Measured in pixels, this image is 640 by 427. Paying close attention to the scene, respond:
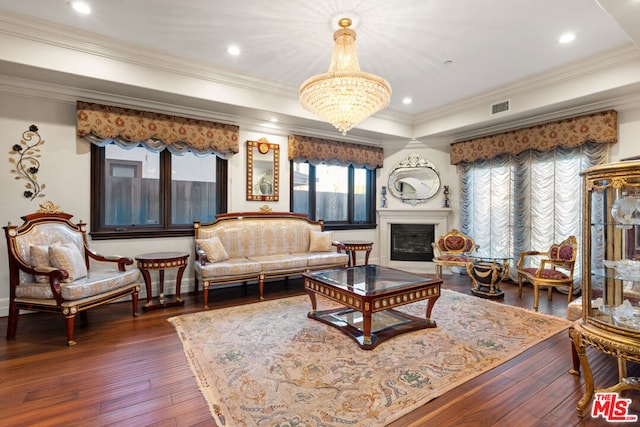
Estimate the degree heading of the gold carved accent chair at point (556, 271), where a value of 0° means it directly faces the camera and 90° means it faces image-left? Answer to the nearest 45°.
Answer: approximately 45°

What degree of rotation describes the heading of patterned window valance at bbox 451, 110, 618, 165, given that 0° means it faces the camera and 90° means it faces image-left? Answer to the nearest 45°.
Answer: approximately 45°

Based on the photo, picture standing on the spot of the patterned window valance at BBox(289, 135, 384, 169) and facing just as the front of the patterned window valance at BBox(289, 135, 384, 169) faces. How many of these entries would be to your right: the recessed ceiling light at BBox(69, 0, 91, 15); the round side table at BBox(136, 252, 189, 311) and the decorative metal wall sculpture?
3

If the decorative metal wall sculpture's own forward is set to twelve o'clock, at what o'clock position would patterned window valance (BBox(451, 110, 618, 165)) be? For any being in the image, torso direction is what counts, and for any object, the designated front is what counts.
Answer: The patterned window valance is roughly at 10 o'clock from the decorative metal wall sculpture.

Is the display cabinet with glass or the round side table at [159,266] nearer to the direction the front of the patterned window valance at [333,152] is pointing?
the display cabinet with glass

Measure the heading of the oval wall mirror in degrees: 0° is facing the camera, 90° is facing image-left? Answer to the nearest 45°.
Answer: approximately 0°

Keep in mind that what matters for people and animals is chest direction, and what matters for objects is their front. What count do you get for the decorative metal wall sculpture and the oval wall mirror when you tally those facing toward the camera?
2

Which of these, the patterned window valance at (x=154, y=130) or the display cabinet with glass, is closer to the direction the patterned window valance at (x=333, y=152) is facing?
the display cabinet with glass
